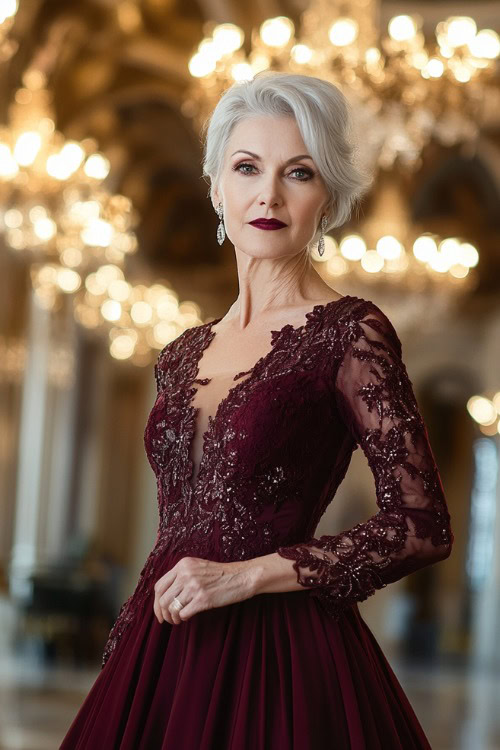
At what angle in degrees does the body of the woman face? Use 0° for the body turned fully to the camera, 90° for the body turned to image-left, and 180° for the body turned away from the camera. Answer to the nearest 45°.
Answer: approximately 45°

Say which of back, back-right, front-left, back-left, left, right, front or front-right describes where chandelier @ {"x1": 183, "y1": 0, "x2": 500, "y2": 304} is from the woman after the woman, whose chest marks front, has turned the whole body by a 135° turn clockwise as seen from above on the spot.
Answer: front

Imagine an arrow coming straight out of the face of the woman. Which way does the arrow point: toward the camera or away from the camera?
toward the camera

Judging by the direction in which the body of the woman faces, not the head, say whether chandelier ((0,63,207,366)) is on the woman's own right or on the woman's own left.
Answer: on the woman's own right
